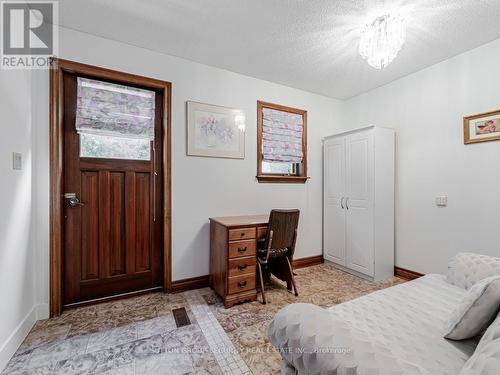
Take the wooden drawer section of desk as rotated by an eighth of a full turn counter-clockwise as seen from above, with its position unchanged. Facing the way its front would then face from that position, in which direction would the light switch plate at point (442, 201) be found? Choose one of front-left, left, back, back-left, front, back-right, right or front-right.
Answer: front

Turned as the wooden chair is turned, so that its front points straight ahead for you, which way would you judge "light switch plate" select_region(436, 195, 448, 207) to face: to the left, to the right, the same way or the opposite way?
to the left

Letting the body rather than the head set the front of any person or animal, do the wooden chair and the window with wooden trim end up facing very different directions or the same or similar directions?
very different directions

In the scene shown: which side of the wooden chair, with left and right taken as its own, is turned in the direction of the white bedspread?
back

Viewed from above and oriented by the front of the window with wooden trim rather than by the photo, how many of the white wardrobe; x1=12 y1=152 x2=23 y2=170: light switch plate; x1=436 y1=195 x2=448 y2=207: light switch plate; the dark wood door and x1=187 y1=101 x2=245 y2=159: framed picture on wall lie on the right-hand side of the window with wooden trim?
3

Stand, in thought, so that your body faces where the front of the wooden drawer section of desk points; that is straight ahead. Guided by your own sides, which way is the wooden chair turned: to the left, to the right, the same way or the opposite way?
the opposite way

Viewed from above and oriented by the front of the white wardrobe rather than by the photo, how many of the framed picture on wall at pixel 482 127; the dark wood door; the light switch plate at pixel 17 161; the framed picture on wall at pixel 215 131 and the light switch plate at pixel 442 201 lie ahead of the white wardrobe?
3

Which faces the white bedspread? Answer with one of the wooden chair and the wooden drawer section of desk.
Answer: the wooden drawer section of desk

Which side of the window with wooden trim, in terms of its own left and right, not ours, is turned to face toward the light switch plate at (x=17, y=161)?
right

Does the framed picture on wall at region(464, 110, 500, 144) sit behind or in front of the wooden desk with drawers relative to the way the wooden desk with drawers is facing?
in front
